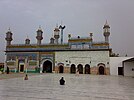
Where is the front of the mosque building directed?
toward the camera
